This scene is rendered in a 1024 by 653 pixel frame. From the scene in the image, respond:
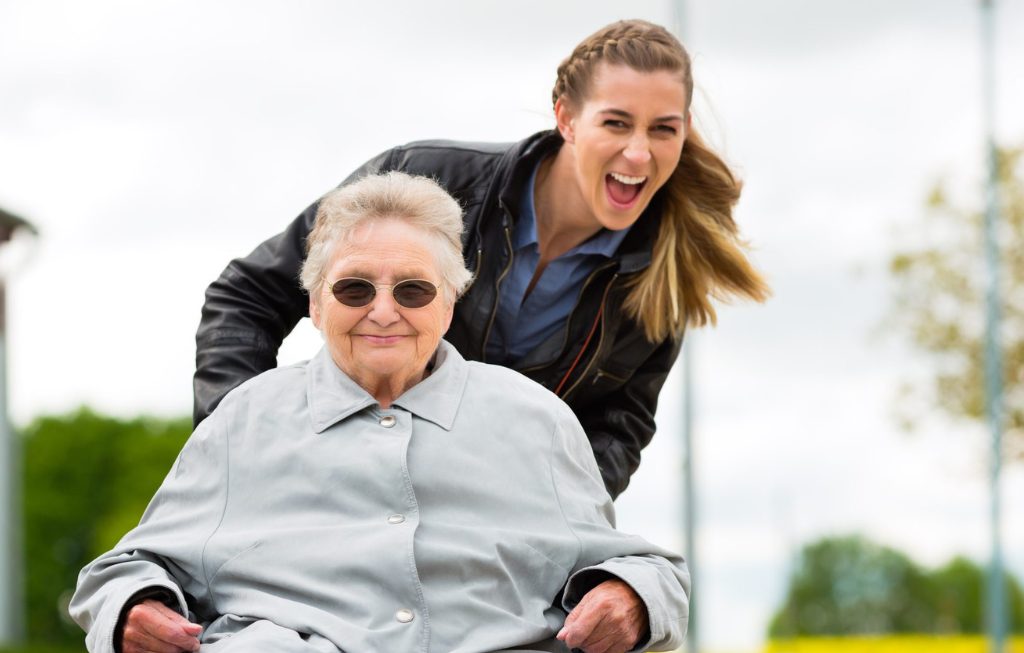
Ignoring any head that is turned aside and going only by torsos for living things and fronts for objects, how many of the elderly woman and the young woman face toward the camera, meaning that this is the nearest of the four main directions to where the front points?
2

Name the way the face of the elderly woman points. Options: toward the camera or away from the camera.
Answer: toward the camera

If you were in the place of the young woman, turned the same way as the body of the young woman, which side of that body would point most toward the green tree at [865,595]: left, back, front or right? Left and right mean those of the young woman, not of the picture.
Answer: back

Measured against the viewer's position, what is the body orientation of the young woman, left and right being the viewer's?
facing the viewer

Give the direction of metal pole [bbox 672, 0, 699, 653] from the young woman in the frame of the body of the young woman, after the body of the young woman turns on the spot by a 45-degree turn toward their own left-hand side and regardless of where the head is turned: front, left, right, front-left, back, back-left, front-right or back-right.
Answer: back-left

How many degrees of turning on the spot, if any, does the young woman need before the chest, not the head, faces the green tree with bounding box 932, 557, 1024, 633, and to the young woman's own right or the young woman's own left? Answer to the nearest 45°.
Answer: approximately 135° to the young woman's own left

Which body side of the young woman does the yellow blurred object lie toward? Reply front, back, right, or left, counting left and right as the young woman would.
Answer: back

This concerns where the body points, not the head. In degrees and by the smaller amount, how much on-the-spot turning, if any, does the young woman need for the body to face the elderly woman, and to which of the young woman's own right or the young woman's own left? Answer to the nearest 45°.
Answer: approximately 45° to the young woman's own right

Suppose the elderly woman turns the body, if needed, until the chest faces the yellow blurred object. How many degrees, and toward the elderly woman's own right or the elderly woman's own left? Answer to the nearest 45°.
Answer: approximately 135° to the elderly woman's own left

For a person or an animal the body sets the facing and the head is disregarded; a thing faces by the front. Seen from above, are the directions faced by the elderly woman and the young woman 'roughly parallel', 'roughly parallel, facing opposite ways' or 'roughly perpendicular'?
roughly parallel

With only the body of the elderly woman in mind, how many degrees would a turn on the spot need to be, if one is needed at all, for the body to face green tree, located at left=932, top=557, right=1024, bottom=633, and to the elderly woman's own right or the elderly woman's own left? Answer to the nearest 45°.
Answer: approximately 135° to the elderly woman's own left
